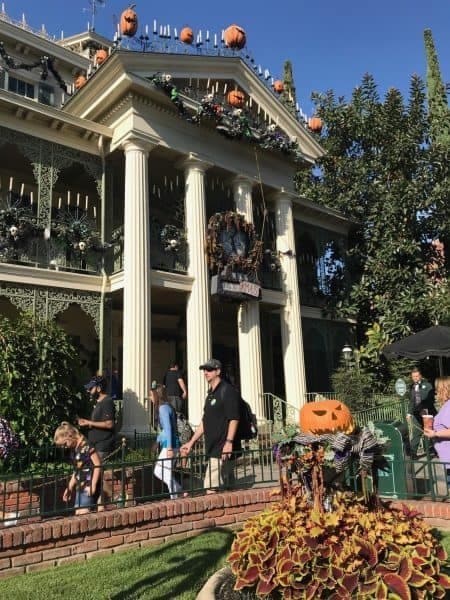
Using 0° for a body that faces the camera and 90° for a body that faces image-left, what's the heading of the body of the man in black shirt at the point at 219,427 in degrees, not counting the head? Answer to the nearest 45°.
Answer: approximately 45°

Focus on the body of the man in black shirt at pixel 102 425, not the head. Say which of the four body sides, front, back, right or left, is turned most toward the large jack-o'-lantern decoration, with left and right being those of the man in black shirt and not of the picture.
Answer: left

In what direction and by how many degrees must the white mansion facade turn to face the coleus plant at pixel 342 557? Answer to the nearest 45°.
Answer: approximately 45° to its right

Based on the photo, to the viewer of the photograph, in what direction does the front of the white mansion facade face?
facing the viewer and to the right of the viewer

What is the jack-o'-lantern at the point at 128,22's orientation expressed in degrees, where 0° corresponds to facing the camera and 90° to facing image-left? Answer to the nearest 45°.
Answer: approximately 0°

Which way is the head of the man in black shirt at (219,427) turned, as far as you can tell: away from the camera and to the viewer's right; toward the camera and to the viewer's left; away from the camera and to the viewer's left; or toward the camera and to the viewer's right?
toward the camera and to the viewer's left
